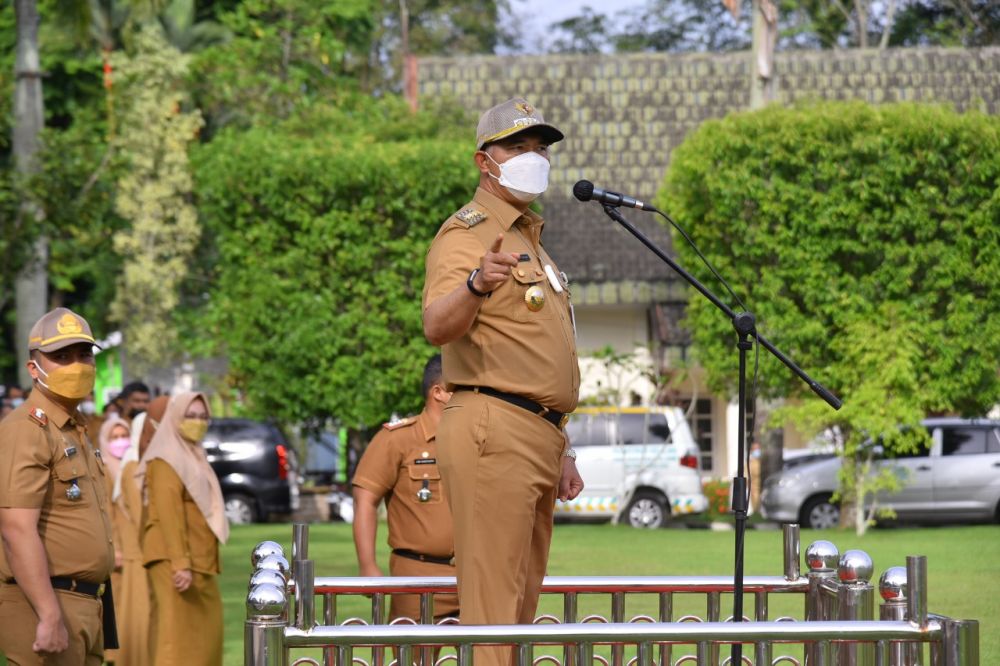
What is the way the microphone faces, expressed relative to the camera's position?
facing to the left of the viewer

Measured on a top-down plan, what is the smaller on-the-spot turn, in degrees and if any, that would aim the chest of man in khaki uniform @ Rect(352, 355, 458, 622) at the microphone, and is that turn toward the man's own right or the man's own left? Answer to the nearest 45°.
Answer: approximately 45° to the man's own right

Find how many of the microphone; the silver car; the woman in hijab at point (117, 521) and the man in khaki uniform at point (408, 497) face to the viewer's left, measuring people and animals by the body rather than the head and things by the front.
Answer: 2

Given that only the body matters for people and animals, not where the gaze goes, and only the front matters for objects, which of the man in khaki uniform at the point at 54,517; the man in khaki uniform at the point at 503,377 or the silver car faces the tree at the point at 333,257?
the silver car

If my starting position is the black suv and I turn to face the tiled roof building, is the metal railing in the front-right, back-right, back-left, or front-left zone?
back-right

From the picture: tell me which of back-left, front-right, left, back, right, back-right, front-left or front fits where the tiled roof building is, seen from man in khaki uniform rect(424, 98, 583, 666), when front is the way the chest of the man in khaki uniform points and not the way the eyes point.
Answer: back-left

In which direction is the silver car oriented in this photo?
to the viewer's left

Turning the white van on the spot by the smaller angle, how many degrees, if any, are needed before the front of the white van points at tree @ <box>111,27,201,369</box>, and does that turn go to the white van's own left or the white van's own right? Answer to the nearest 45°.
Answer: approximately 45° to the white van's own right

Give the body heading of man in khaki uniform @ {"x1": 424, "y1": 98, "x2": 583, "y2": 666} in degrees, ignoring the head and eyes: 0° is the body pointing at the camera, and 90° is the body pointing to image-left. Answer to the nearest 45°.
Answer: approximately 315°

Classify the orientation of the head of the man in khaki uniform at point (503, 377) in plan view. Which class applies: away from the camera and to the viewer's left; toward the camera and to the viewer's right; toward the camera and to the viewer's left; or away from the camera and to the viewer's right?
toward the camera and to the viewer's right

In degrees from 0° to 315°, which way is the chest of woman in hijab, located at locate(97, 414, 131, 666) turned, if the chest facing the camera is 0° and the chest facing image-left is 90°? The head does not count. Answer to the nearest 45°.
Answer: approximately 315°

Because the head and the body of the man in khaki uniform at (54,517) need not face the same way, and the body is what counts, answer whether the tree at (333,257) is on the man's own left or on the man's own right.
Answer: on the man's own left
